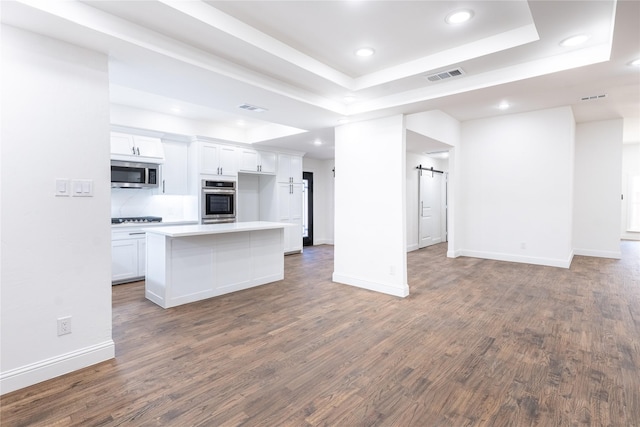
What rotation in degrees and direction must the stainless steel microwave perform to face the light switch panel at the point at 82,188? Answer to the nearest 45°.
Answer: approximately 45° to its right

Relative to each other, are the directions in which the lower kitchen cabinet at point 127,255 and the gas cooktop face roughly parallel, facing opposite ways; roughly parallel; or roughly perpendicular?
roughly parallel

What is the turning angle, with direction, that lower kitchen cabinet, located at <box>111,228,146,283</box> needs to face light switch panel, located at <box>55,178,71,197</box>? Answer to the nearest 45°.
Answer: approximately 45° to its right

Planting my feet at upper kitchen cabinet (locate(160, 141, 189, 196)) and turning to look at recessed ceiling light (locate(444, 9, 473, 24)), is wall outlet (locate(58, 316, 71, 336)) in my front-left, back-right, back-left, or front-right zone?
front-right

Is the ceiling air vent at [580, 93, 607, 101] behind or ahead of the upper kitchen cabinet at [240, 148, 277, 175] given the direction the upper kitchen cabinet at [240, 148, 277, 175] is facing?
ahead

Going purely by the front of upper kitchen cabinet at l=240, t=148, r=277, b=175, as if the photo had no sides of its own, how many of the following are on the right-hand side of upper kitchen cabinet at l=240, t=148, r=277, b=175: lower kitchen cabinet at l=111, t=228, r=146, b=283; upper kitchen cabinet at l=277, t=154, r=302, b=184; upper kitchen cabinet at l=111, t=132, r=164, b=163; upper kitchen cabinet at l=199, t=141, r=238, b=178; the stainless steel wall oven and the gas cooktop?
5

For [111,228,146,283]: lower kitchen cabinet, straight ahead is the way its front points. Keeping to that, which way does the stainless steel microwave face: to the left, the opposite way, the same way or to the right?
the same way

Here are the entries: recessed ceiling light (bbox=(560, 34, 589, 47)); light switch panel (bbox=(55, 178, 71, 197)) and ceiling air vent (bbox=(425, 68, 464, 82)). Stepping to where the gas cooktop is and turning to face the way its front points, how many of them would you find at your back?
0

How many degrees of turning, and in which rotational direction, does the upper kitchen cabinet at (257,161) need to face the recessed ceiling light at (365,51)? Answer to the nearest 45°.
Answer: approximately 45° to its right

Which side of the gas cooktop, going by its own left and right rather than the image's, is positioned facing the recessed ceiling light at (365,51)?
front

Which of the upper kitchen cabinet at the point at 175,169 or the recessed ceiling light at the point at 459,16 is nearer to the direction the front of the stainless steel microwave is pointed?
the recessed ceiling light

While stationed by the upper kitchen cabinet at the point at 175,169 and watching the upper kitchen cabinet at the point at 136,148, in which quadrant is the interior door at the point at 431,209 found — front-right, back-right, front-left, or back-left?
back-left

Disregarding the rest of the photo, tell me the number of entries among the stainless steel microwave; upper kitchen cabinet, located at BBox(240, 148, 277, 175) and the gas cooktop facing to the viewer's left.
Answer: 0

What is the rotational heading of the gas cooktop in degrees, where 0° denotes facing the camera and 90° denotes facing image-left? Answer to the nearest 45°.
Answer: approximately 315°

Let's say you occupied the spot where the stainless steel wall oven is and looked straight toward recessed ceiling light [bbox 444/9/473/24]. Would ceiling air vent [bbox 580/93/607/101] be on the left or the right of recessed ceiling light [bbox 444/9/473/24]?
left

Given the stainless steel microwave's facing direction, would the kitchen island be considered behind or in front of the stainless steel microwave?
in front

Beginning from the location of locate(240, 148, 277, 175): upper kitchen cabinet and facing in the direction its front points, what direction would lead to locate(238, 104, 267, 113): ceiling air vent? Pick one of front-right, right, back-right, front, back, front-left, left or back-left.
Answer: front-right

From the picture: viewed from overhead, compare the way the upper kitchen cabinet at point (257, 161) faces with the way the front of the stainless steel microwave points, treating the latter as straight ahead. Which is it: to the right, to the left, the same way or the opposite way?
the same way

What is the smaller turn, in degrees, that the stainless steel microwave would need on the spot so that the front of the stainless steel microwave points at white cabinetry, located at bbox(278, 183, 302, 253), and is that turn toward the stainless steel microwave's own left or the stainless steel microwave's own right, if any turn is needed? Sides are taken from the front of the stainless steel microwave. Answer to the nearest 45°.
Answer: approximately 45° to the stainless steel microwave's own left
